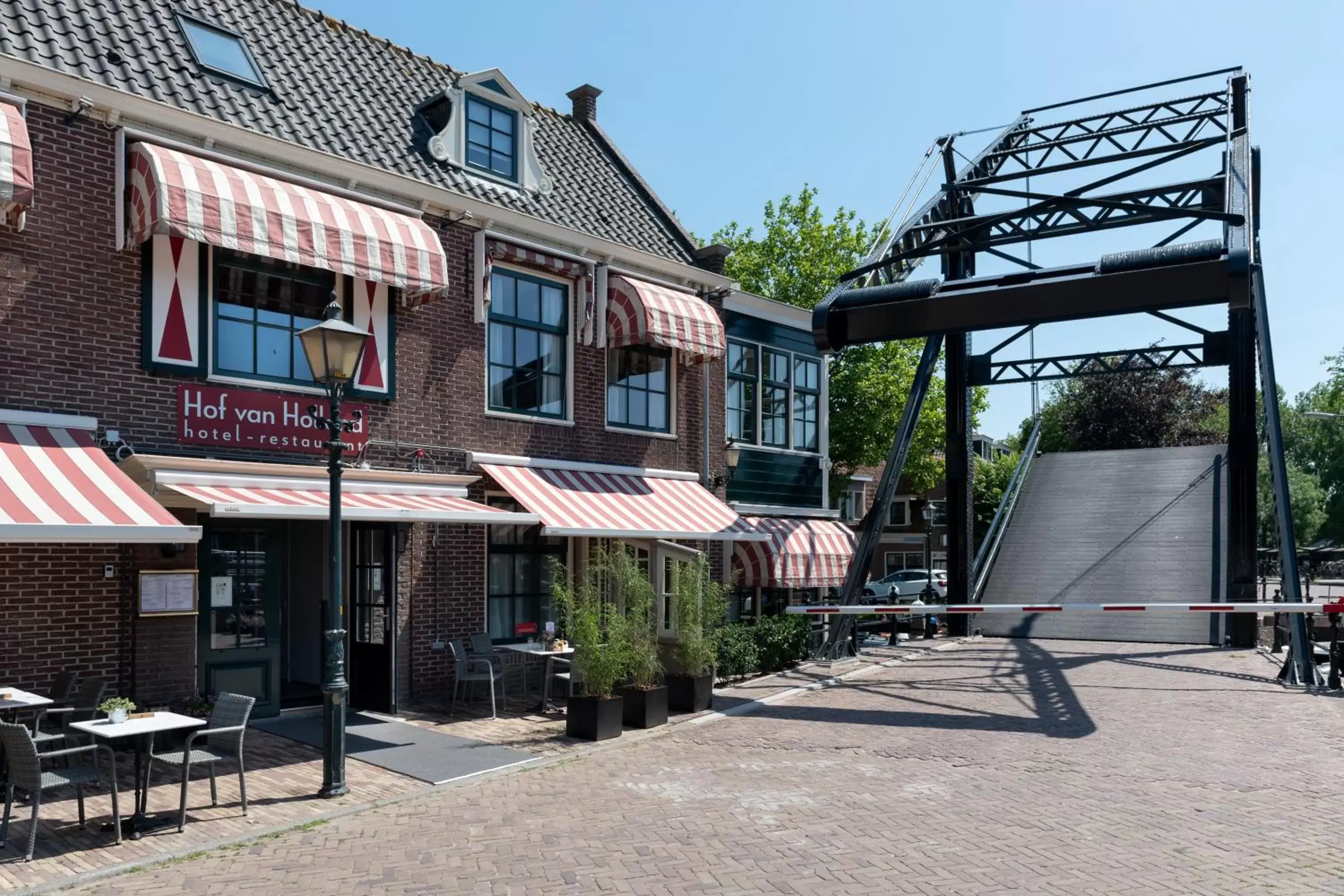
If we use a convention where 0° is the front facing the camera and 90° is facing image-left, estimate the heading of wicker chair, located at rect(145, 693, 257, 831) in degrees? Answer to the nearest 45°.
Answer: approximately 45°

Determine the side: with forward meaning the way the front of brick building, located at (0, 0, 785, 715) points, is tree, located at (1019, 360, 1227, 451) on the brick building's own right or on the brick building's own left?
on the brick building's own left

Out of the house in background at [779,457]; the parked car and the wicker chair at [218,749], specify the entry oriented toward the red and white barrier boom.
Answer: the house in background

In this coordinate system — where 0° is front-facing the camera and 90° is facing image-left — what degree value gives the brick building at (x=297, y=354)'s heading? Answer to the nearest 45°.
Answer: approximately 315°

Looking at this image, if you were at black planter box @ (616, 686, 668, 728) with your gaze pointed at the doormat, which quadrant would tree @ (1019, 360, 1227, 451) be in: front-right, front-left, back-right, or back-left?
back-right

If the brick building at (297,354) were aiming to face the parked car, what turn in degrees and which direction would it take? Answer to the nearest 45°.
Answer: approximately 90° to its left
